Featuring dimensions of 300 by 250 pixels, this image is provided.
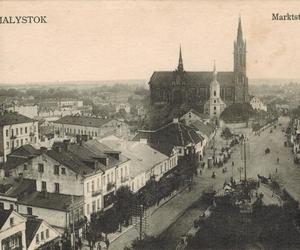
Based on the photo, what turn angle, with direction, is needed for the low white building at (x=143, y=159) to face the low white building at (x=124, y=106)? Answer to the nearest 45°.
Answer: approximately 135° to its left

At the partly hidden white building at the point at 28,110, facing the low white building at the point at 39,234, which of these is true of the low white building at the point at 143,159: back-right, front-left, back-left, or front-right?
front-left

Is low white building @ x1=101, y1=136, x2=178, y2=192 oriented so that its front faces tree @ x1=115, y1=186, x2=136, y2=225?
no

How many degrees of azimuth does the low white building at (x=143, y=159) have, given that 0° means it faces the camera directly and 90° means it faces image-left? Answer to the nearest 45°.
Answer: approximately 315°

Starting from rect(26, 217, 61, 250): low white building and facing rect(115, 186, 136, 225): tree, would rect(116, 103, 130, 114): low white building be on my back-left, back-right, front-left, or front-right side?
front-left

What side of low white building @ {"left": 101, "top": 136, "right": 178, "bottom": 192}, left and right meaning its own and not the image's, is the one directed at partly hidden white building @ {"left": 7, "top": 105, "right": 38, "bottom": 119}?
back

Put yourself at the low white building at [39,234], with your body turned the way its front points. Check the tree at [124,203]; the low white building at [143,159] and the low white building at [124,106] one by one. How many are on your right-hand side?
0

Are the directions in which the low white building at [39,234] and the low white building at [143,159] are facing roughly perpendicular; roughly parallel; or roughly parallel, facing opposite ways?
roughly parallel

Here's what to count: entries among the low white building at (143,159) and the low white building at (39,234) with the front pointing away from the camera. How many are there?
0

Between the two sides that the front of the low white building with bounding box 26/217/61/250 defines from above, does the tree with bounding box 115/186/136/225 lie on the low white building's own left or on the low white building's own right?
on the low white building's own left

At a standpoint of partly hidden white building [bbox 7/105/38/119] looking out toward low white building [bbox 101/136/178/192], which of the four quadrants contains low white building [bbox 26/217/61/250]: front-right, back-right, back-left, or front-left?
front-right

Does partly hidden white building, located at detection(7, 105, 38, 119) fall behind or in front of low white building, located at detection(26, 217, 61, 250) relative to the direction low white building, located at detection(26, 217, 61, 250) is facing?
behind

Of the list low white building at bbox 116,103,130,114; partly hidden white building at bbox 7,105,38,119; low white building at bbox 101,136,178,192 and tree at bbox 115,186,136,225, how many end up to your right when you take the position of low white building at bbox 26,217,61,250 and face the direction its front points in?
0

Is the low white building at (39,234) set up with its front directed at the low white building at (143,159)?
no

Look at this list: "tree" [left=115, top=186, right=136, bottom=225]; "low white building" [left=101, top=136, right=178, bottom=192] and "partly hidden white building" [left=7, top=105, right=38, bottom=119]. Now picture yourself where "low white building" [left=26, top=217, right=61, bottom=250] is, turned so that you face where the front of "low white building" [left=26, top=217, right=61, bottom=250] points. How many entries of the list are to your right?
0
